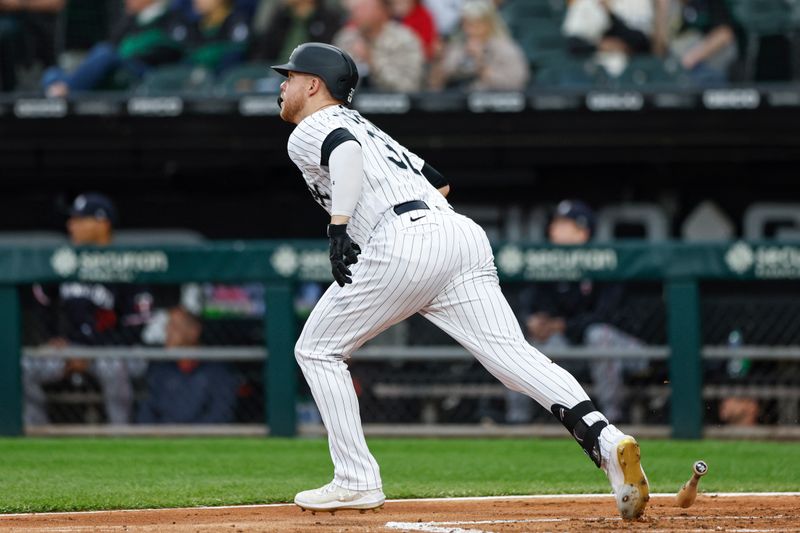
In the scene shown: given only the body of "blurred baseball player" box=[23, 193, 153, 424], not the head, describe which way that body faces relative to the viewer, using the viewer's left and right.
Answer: facing the viewer

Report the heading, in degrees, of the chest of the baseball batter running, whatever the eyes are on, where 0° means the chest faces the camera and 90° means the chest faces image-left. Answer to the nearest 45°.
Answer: approximately 90°

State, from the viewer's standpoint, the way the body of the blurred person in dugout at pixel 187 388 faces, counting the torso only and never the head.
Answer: toward the camera

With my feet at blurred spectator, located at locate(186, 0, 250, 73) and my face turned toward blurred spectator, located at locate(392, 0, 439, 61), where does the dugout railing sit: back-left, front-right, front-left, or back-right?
front-right

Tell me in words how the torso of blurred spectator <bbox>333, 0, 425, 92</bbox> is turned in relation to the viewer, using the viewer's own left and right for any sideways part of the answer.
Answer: facing the viewer and to the left of the viewer

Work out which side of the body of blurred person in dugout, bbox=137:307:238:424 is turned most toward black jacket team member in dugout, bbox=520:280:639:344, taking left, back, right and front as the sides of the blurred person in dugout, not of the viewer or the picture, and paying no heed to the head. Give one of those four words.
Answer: left

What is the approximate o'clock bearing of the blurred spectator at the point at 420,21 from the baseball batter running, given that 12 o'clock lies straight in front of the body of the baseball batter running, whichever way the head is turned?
The blurred spectator is roughly at 3 o'clock from the baseball batter running.

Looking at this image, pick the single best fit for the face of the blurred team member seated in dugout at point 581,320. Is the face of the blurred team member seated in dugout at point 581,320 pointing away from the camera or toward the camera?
toward the camera

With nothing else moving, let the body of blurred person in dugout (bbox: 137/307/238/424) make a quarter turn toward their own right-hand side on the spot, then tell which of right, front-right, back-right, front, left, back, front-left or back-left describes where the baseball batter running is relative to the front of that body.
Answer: left

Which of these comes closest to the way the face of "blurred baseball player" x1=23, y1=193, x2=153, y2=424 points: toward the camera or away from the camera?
toward the camera

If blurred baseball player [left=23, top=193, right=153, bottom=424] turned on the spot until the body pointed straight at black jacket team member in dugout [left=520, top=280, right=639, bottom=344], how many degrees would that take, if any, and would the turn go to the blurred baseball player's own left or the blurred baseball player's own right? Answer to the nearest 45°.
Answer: approximately 90° to the blurred baseball player's own left

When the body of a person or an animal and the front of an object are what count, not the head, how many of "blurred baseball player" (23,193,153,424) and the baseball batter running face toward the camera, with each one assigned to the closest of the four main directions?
1
